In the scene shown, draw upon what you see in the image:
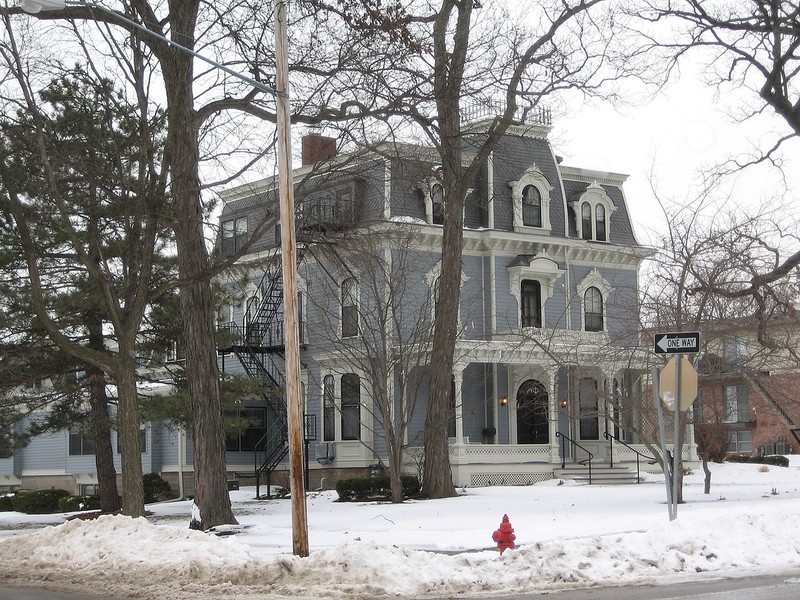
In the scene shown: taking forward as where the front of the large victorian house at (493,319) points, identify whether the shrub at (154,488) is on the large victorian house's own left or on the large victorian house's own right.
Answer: on the large victorian house's own right

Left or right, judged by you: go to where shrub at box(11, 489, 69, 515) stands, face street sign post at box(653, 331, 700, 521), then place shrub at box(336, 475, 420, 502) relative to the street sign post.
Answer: left

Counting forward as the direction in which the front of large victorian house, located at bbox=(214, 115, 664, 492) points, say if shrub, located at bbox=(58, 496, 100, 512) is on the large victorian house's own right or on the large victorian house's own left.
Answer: on the large victorian house's own right

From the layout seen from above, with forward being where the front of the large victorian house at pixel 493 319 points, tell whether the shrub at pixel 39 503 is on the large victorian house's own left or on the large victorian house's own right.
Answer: on the large victorian house's own right

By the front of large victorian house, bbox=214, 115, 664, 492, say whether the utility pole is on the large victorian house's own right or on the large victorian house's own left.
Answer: on the large victorian house's own right

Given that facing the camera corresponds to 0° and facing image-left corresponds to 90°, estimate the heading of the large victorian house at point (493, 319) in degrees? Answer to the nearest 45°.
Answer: approximately 315°

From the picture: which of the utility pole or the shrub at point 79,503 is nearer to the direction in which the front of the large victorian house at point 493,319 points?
the utility pole
